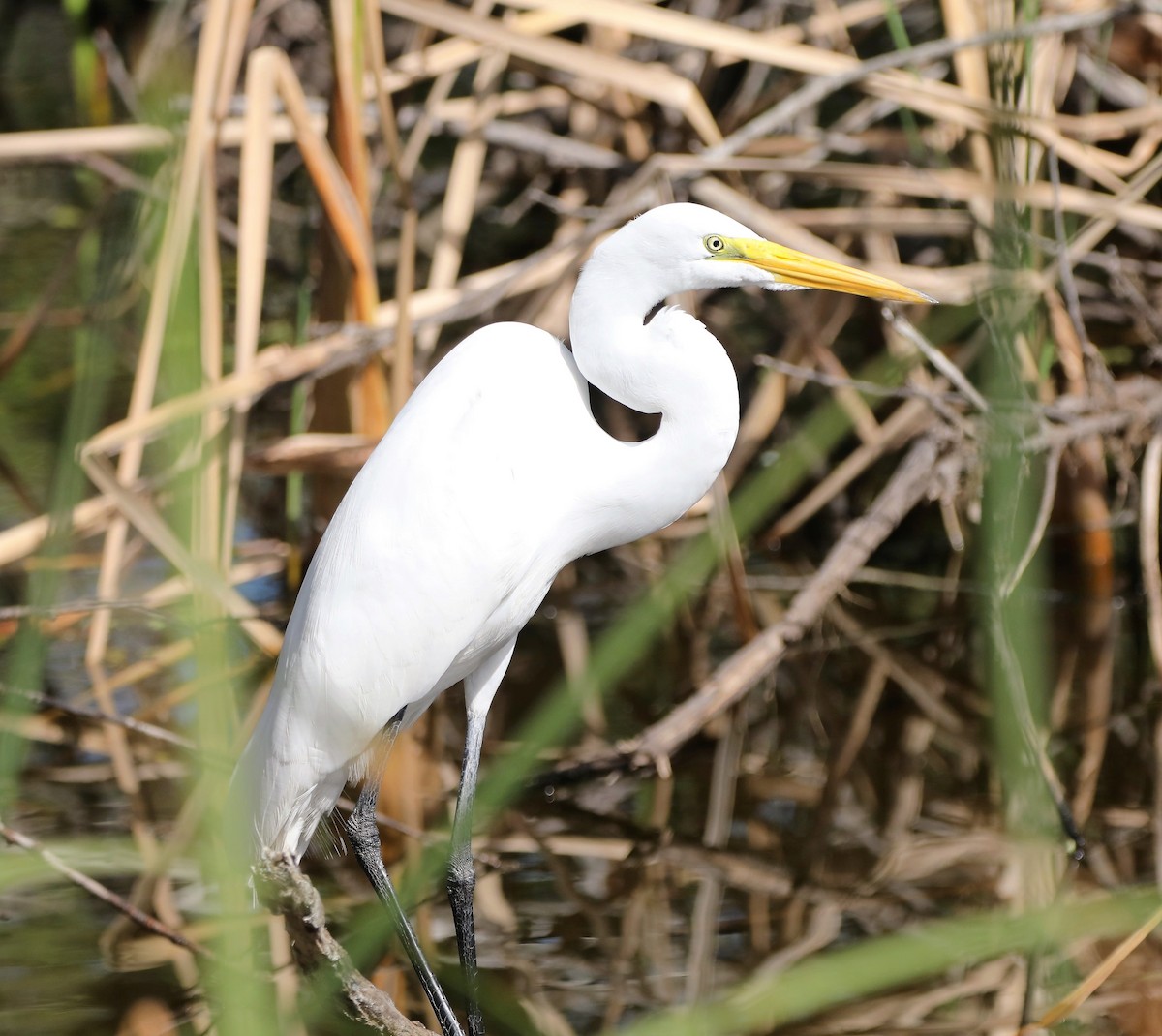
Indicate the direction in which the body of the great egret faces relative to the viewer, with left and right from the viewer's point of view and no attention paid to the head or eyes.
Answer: facing to the right of the viewer

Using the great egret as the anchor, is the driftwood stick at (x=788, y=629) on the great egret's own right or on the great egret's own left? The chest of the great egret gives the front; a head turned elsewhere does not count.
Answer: on the great egret's own left

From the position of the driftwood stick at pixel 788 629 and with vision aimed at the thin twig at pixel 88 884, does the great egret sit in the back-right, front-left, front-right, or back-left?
front-left
